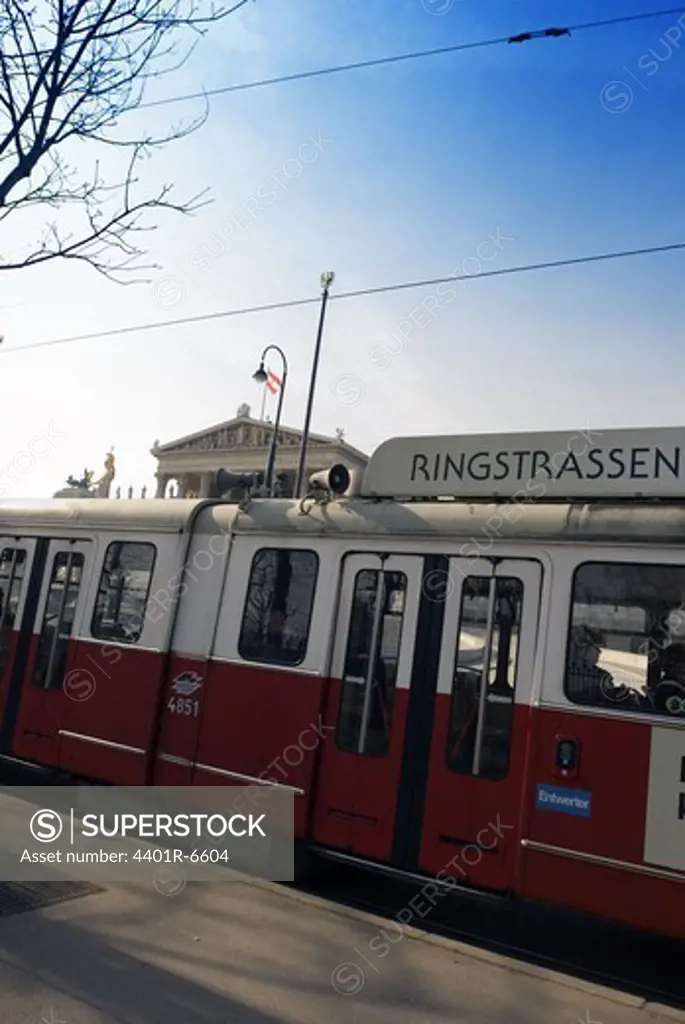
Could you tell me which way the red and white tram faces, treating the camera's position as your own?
facing the viewer and to the right of the viewer
